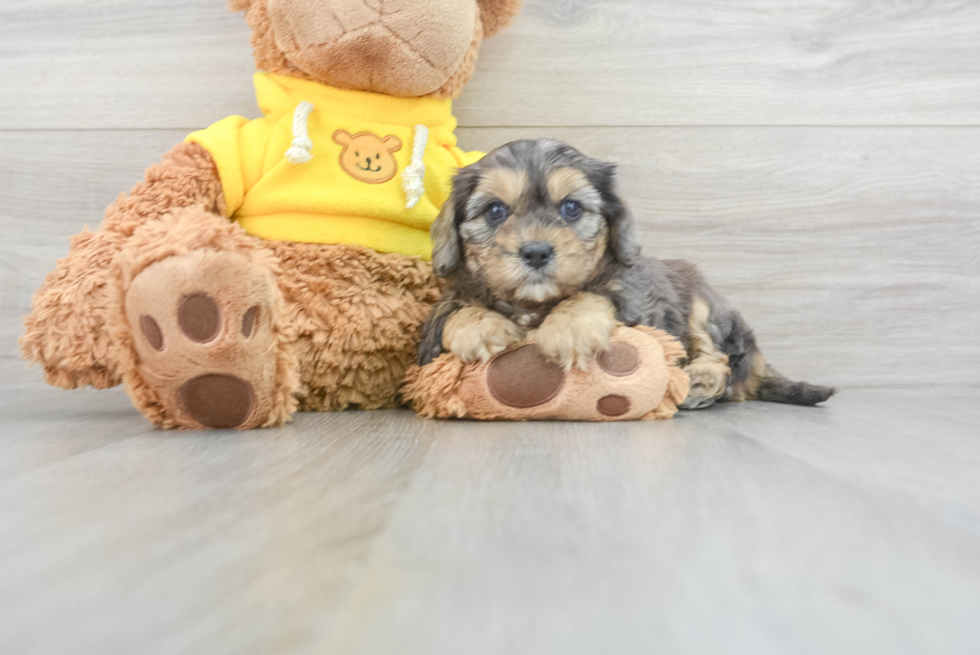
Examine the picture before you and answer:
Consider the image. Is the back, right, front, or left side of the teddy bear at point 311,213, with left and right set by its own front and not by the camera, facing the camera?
front
